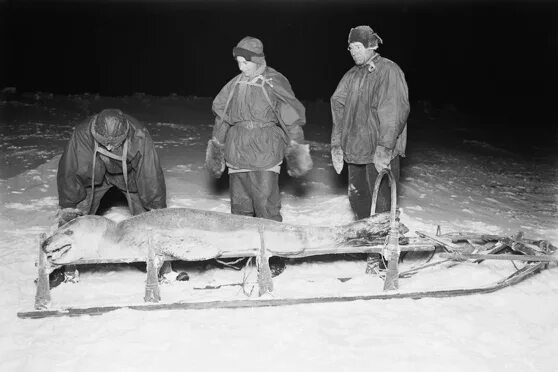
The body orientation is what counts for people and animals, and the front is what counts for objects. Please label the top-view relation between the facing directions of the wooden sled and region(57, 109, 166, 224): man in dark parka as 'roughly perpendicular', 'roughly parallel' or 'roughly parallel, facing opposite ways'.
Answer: roughly perpendicular

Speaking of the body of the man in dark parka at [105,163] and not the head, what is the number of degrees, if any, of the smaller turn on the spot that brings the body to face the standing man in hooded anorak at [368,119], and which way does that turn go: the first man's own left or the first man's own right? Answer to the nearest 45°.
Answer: approximately 90° to the first man's own left

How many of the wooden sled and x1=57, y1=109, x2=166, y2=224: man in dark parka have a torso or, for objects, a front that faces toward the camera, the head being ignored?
1

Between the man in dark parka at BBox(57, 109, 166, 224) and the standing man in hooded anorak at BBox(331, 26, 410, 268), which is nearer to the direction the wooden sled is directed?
the standing man in hooded anorak

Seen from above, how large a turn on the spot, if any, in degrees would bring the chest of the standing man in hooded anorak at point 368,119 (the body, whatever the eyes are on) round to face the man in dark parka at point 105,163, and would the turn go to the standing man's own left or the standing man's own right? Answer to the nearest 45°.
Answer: approximately 45° to the standing man's own right

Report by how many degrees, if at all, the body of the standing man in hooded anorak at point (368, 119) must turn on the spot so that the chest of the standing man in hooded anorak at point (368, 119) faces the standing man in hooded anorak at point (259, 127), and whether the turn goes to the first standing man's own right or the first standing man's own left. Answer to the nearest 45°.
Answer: approximately 45° to the first standing man's own right

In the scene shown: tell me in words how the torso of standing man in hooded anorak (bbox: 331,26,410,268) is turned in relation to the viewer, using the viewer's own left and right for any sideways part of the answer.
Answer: facing the viewer and to the left of the viewer

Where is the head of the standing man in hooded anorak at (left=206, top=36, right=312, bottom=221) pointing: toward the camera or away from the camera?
toward the camera

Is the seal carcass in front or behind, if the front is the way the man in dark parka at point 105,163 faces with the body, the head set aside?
in front

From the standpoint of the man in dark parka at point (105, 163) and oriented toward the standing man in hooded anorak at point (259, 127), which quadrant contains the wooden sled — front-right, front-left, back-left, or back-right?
front-right

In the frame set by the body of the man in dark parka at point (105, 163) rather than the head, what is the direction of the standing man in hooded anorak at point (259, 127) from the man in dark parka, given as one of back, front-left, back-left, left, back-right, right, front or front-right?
left

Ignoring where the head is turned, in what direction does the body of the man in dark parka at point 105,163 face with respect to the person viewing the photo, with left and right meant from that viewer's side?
facing the viewer

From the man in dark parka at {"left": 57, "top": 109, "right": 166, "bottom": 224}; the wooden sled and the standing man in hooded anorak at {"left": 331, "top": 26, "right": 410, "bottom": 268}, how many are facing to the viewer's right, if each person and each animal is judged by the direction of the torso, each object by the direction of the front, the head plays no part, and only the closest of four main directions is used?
1

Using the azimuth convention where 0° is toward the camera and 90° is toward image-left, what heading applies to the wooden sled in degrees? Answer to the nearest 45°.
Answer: approximately 270°

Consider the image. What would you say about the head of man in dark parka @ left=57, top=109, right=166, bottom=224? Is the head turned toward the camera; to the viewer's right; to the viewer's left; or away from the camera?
toward the camera

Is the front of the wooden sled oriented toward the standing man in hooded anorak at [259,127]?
no
